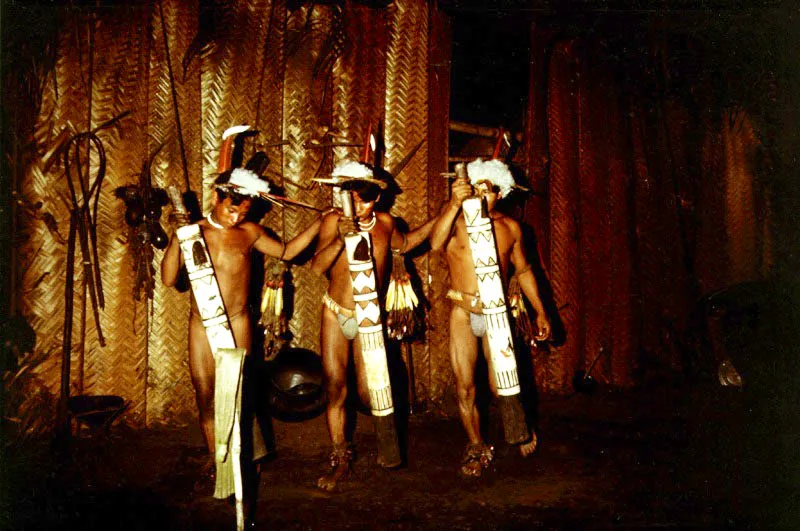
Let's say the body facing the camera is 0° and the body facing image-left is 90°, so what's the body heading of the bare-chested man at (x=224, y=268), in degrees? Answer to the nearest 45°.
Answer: approximately 0°

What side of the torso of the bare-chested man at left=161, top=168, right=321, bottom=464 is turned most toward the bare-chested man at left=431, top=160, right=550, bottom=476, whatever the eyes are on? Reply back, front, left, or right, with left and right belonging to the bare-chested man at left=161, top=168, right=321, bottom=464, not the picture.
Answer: left

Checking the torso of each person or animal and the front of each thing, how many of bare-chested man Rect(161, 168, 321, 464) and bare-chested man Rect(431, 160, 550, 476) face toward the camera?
2

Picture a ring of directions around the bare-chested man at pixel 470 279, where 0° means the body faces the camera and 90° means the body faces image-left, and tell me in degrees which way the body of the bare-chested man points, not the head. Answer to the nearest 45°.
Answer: approximately 0°

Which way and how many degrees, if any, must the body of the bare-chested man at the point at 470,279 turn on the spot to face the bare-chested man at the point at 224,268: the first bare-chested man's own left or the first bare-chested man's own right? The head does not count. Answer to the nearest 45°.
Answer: approximately 90° to the first bare-chested man's own right
